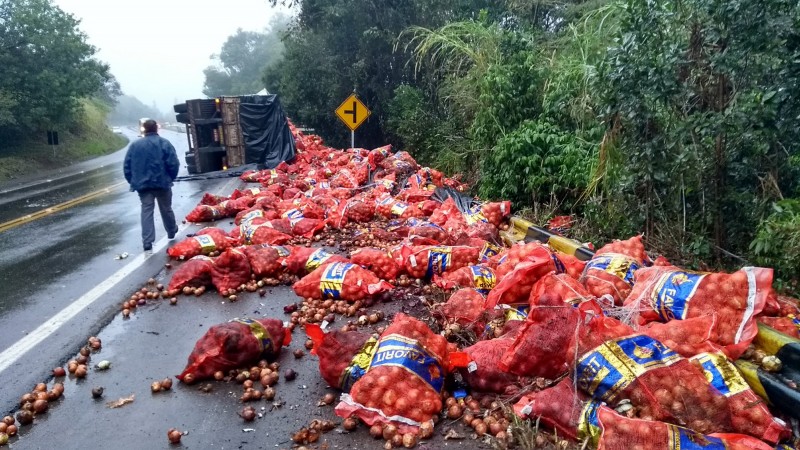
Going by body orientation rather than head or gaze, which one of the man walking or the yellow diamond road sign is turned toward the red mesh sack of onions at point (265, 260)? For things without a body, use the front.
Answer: the yellow diamond road sign

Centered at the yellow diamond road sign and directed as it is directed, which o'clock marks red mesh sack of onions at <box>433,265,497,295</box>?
The red mesh sack of onions is roughly at 12 o'clock from the yellow diamond road sign.

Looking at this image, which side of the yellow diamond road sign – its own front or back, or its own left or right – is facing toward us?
front

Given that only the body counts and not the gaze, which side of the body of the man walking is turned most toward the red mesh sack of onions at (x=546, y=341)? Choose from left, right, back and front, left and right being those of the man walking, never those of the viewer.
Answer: back

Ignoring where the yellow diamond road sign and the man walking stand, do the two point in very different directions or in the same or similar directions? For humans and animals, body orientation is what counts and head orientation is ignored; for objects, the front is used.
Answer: very different directions

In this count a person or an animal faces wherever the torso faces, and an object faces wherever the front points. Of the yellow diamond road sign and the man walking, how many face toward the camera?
1

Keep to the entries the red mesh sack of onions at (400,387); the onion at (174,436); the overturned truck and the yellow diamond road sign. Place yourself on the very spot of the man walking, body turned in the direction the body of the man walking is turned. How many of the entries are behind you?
2

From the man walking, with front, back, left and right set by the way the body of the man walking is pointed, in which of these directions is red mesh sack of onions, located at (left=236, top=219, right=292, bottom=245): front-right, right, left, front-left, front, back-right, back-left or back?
back-right

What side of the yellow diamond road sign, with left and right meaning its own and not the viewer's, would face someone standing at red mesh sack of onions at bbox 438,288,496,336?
front

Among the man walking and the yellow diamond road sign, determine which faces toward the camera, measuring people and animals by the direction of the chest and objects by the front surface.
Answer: the yellow diamond road sign

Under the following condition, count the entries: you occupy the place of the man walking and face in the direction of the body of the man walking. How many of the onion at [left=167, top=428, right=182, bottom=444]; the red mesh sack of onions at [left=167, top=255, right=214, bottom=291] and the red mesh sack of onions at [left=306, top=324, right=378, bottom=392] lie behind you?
3

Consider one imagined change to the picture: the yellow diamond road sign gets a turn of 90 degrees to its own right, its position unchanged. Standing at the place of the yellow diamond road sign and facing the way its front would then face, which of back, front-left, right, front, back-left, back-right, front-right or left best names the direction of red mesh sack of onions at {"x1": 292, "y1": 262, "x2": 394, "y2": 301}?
left

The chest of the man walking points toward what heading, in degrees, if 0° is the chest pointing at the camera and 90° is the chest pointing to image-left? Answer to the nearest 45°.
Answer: approximately 180°

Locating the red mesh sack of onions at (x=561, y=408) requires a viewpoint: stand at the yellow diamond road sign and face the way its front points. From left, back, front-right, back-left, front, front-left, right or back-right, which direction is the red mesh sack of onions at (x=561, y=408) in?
front

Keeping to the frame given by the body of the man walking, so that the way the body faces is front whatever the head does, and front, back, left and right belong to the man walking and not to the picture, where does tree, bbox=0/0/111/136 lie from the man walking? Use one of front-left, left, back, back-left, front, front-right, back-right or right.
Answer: front

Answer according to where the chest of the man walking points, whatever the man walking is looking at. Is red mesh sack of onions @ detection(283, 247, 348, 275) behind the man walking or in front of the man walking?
behind
